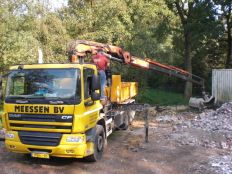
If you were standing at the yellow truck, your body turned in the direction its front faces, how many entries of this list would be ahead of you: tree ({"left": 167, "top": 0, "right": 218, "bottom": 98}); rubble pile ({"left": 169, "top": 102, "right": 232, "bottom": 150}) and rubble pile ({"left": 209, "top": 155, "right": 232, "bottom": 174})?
0

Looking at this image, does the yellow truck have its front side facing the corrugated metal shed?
no

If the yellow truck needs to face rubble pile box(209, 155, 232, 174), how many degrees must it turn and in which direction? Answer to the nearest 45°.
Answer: approximately 45° to its left

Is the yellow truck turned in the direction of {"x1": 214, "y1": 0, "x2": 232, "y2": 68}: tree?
no

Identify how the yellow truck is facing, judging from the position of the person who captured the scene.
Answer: facing the viewer and to the left of the viewer

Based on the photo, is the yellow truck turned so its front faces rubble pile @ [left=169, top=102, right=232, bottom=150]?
no

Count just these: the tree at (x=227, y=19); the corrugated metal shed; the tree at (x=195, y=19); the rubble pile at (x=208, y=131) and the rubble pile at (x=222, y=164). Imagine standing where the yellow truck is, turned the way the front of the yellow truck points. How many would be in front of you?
0

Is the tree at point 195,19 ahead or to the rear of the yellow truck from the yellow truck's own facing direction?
to the rear
